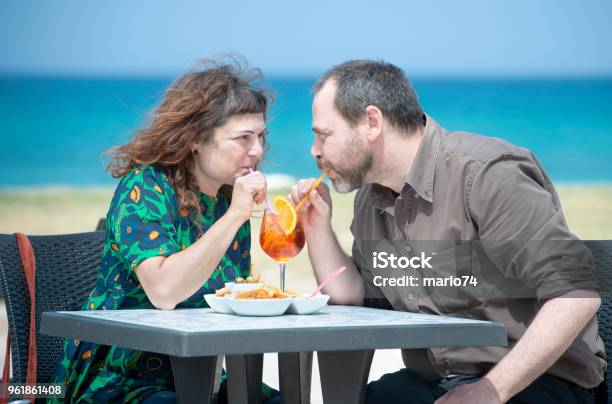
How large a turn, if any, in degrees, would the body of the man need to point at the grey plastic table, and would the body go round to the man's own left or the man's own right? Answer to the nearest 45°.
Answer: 0° — they already face it

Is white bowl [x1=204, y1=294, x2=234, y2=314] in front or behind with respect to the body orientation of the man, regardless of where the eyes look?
in front

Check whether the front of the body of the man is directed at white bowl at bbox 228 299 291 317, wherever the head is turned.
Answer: yes

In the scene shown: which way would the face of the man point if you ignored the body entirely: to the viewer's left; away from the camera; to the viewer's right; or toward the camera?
to the viewer's left

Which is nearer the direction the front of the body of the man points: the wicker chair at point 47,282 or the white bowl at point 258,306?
the white bowl

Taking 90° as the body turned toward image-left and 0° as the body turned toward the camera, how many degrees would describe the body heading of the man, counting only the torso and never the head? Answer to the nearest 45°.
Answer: approximately 45°
